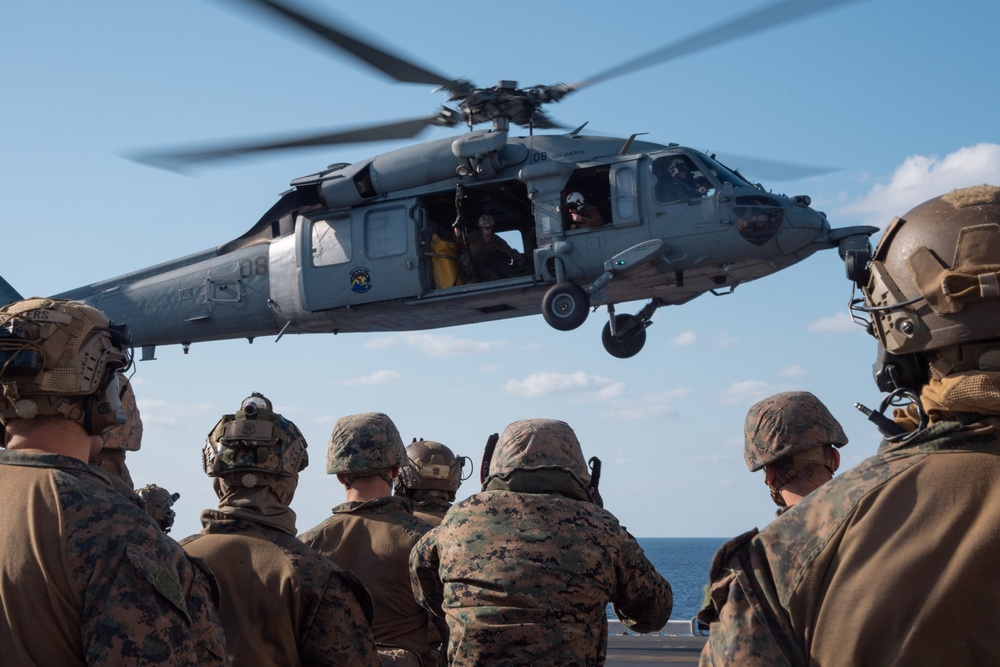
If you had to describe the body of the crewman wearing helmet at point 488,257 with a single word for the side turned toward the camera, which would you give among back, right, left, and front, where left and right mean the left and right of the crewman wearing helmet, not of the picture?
front

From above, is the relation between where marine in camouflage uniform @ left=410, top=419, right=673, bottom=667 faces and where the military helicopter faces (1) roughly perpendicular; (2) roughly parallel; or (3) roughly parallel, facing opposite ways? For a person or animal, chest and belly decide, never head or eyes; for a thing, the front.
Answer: roughly perpendicular

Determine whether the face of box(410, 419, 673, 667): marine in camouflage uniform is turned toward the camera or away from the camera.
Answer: away from the camera

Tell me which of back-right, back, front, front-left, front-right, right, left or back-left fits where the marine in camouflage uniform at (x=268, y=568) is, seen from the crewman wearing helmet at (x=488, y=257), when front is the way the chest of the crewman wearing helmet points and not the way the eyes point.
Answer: front

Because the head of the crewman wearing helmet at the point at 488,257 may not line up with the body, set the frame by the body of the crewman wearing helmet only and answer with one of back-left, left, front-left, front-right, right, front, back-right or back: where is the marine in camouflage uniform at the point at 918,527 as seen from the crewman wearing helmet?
front

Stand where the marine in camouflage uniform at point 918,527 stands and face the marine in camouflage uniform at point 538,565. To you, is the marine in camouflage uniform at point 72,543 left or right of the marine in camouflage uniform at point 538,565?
left

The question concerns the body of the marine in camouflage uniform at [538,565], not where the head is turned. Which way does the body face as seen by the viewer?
away from the camera

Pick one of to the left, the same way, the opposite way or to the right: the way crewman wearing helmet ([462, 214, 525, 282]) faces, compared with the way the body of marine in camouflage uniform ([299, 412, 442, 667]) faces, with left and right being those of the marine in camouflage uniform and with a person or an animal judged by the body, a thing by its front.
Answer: the opposite way

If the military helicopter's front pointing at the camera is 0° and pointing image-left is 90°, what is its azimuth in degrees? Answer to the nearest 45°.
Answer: approximately 270°

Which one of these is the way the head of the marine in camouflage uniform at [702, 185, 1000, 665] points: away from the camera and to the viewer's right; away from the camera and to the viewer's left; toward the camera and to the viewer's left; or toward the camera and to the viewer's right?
away from the camera and to the viewer's left

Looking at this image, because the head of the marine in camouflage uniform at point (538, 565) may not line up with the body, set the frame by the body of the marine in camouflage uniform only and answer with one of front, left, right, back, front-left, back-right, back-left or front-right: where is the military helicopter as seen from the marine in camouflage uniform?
front

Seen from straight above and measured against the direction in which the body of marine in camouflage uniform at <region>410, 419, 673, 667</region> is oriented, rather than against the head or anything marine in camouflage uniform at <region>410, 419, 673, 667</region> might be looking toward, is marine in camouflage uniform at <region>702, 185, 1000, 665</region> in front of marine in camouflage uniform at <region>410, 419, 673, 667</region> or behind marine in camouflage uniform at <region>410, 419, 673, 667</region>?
behind

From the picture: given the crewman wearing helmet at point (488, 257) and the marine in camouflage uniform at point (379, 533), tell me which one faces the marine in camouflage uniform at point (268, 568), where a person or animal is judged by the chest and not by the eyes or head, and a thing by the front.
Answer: the crewman wearing helmet

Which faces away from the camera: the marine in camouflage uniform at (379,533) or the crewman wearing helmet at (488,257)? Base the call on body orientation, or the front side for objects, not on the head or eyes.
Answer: the marine in camouflage uniform

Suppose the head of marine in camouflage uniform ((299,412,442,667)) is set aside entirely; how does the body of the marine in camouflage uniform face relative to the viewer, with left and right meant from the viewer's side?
facing away from the viewer

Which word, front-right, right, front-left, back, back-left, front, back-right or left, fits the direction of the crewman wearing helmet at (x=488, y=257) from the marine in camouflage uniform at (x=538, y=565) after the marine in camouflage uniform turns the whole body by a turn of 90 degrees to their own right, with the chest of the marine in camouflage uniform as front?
left

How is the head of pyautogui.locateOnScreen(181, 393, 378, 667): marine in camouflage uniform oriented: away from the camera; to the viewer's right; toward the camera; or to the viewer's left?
away from the camera

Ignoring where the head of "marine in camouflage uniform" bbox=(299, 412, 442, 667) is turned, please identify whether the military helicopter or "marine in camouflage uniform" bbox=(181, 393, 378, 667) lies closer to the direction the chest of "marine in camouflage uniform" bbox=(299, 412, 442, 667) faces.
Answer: the military helicopter
